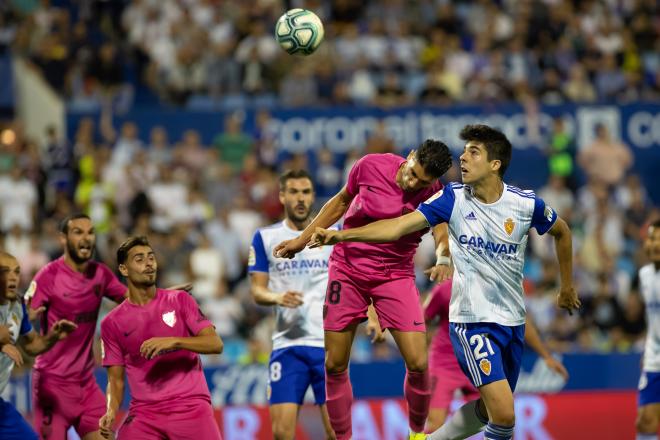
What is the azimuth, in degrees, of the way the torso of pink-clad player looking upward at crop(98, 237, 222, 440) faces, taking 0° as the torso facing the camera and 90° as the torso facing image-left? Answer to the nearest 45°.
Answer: approximately 0°

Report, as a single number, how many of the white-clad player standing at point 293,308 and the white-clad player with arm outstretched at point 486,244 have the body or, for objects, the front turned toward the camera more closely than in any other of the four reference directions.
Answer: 2

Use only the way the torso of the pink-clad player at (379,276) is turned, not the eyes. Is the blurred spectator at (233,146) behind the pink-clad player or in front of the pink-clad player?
behind

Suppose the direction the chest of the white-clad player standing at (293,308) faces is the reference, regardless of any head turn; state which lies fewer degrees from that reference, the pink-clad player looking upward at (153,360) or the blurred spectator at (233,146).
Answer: the pink-clad player looking upward

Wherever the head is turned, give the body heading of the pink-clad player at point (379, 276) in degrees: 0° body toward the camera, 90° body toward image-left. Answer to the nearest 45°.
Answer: approximately 0°

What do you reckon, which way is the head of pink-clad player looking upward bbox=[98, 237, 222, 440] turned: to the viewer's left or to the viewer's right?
to the viewer's right

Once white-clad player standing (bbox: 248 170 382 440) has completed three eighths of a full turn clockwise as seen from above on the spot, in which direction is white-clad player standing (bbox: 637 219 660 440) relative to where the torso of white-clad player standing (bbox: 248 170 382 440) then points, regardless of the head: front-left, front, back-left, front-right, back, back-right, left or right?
back-right

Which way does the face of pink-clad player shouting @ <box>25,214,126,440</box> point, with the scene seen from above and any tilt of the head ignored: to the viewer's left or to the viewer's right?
to the viewer's right
